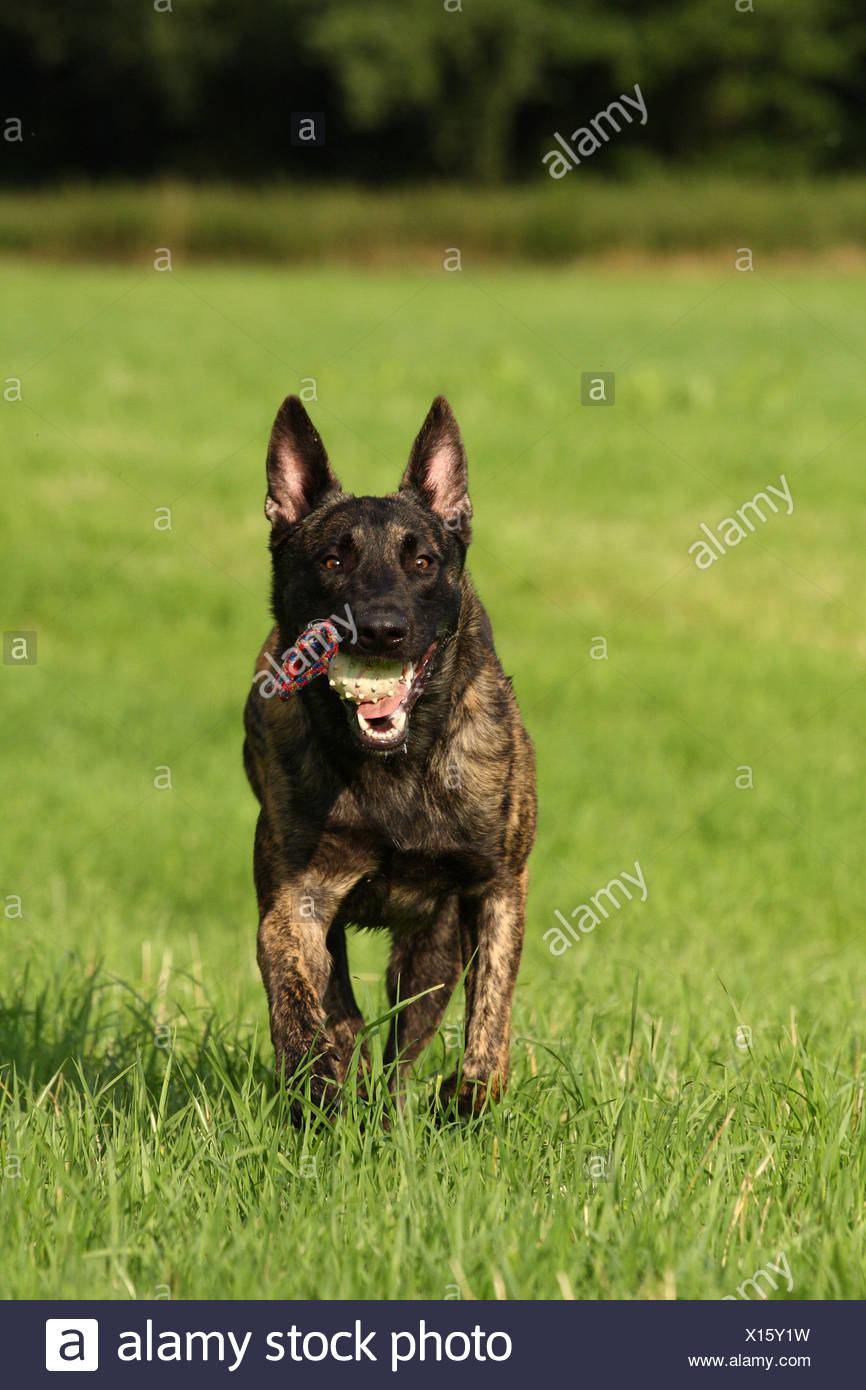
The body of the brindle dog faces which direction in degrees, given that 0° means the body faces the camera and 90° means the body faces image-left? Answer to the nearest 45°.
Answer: approximately 0°
